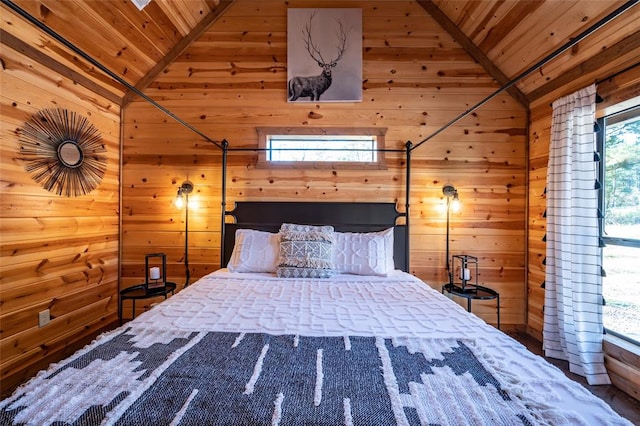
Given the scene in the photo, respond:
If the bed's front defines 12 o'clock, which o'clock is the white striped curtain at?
The white striped curtain is roughly at 8 o'clock from the bed.

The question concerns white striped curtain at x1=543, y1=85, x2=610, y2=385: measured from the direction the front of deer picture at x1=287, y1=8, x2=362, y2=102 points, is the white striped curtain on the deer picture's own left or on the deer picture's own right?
on the deer picture's own left

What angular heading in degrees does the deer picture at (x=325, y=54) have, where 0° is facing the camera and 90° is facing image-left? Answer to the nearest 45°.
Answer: approximately 0°

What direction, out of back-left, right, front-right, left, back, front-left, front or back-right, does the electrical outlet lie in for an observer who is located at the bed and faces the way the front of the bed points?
back-right

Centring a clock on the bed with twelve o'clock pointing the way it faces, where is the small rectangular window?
The small rectangular window is roughly at 6 o'clock from the bed.

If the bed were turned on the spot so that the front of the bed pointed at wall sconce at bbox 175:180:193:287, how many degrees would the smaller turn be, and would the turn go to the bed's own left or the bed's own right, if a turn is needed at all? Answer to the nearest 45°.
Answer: approximately 135° to the bed's own right

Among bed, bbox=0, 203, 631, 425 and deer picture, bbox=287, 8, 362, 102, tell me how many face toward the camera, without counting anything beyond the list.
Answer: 2

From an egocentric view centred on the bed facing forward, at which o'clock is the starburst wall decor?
The starburst wall decor is roughly at 4 o'clock from the bed.

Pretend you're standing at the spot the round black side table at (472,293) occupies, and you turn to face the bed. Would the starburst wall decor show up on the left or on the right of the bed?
right
